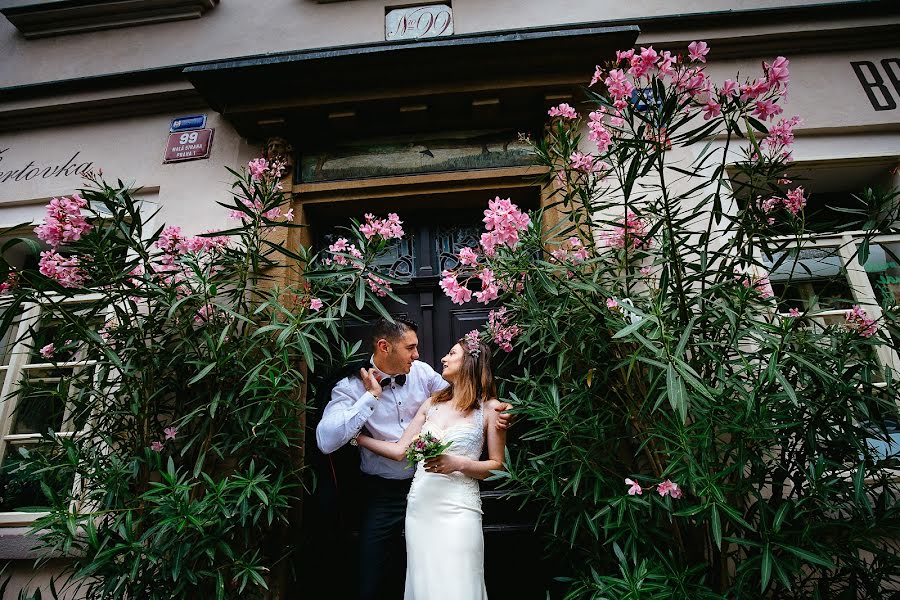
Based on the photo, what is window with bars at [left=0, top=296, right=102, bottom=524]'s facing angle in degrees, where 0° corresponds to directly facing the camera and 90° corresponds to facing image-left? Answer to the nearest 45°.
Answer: approximately 0°

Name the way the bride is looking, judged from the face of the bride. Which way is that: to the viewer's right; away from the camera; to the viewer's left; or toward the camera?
to the viewer's left

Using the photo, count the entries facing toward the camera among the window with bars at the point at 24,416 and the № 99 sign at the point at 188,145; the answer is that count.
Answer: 2

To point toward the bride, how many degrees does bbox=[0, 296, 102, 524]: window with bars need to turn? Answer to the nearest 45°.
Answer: approximately 45° to its left

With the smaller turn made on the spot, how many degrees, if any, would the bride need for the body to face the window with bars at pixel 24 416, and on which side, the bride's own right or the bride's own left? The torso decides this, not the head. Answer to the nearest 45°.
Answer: approximately 45° to the bride's own right
